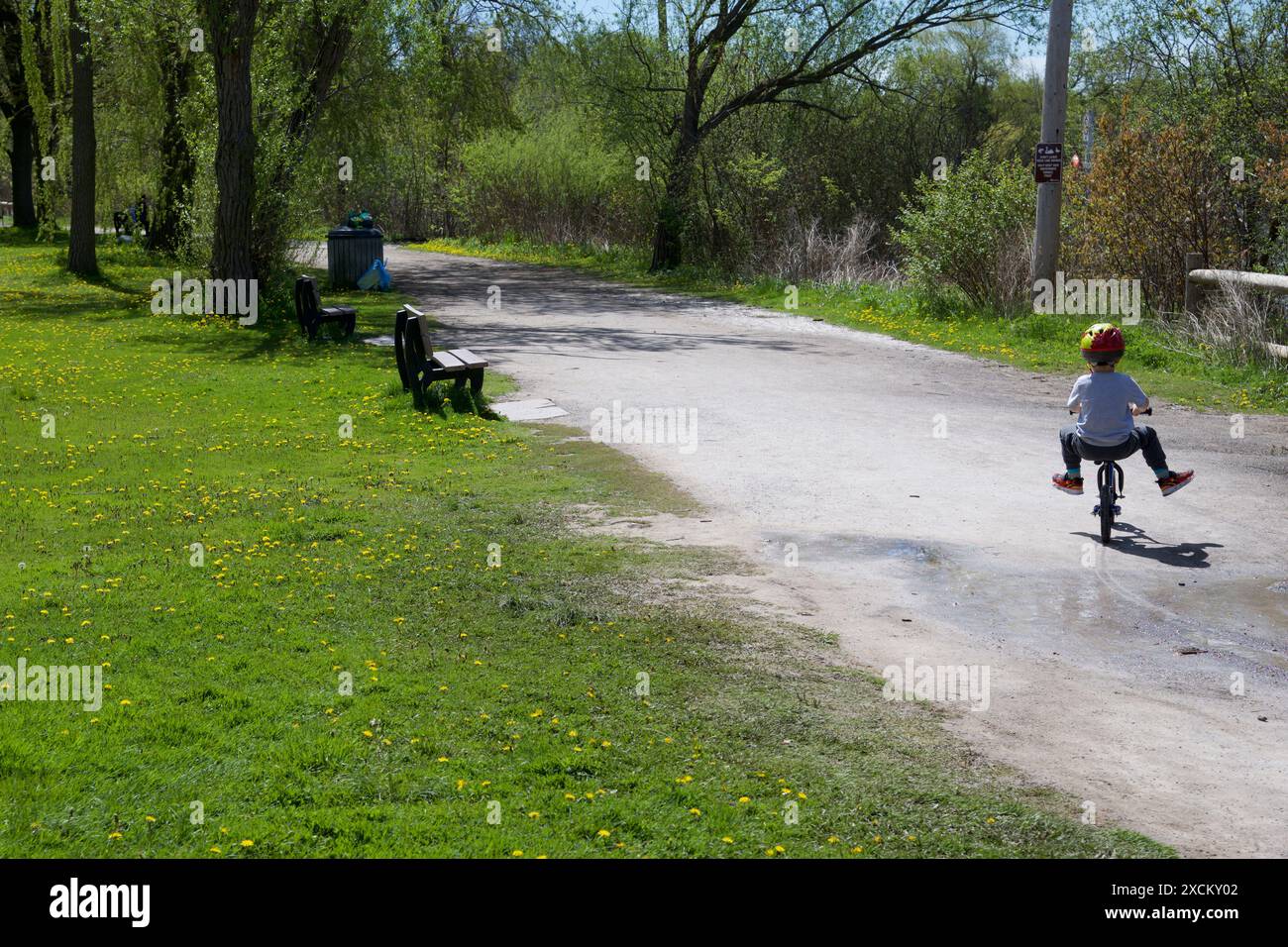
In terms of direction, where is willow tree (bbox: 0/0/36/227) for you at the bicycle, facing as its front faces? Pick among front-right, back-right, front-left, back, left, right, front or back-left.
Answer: front-left

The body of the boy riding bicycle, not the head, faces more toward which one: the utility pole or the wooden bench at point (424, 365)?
the utility pole

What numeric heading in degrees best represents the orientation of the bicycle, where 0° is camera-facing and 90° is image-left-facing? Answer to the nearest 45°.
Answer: approximately 180°

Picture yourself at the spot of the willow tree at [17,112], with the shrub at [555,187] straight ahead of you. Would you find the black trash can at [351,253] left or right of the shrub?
right

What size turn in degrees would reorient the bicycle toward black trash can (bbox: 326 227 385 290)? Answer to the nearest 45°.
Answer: approximately 45° to its left

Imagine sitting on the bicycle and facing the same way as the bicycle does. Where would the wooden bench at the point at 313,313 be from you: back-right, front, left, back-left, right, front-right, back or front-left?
front-left

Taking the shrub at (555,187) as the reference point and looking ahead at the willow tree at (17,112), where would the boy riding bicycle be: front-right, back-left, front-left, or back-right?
back-left

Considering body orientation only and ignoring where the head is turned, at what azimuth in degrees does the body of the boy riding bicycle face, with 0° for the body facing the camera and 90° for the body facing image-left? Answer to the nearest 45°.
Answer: approximately 180°

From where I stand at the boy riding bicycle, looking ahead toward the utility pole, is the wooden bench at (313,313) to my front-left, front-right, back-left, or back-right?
front-left

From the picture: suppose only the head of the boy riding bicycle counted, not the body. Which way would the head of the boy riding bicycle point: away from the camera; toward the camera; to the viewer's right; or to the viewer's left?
away from the camera

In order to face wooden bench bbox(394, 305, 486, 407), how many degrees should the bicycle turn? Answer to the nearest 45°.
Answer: approximately 45° to its left

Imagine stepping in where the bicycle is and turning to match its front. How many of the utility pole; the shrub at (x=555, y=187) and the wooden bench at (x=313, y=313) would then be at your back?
0

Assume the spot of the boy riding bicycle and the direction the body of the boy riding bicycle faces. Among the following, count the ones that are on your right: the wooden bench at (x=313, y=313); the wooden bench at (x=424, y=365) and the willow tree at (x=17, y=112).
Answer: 0
